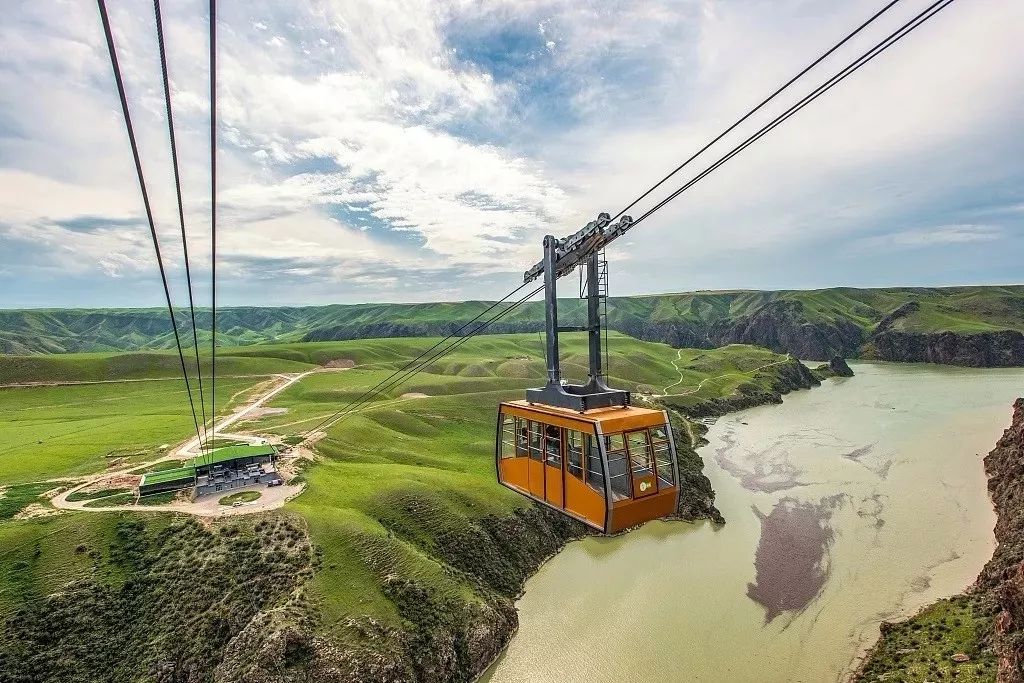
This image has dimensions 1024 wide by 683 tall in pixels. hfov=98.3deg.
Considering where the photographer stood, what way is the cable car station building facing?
facing the viewer and to the right of the viewer

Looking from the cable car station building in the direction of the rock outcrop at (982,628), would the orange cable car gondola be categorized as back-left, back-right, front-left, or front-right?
front-right

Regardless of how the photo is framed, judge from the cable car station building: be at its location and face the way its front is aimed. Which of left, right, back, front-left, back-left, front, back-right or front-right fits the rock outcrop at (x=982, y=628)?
front

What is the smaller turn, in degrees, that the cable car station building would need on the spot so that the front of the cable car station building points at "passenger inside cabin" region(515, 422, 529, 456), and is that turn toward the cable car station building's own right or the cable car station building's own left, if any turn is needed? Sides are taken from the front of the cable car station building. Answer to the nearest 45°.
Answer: approximately 45° to the cable car station building's own right

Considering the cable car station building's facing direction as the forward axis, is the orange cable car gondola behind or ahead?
ahead

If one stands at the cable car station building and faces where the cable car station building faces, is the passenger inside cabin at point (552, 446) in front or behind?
in front
